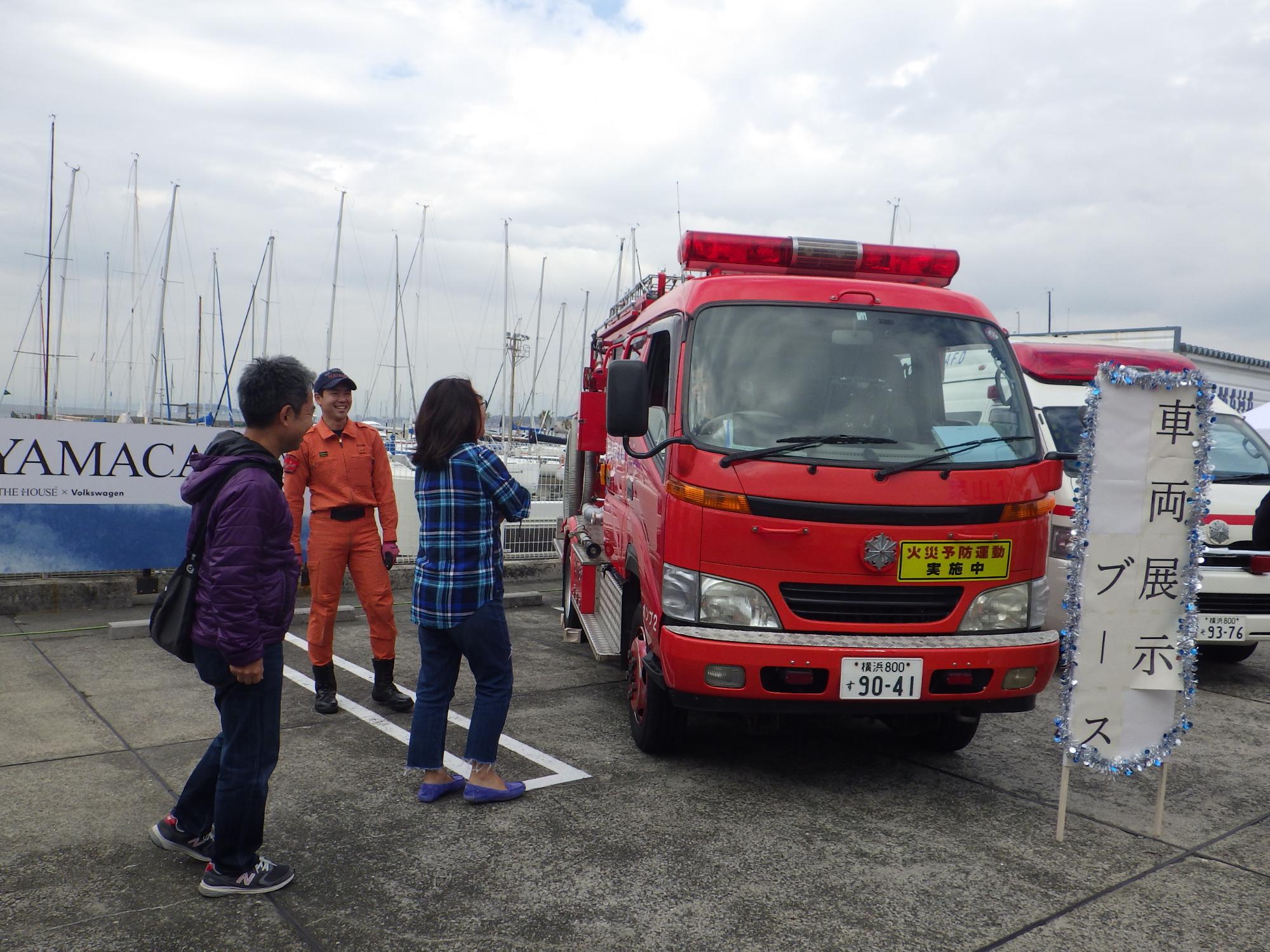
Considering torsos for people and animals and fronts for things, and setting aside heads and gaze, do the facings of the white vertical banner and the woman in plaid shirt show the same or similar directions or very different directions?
very different directions

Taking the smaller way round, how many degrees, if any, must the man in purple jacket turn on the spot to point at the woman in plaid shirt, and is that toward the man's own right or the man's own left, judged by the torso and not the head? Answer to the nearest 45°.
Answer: approximately 45° to the man's own left

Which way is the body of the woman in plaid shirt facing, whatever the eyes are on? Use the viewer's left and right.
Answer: facing away from the viewer and to the right of the viewer

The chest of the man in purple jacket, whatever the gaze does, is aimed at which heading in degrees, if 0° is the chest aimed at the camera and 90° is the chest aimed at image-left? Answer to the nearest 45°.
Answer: approximately 270°

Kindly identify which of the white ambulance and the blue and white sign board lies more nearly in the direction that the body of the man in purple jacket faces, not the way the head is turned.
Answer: the white ambulance

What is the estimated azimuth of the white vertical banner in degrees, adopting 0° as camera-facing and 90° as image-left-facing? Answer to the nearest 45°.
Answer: approximately 0°

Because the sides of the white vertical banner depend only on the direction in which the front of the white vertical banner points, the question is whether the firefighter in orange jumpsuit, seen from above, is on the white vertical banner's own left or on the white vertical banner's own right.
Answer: on the white vertical banner's own right

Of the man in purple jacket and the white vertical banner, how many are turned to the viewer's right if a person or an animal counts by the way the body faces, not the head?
1

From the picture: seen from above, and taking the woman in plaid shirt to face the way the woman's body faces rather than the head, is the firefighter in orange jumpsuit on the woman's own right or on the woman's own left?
on the woman's own left

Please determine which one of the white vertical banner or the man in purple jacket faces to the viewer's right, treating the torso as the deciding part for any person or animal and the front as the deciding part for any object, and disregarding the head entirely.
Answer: the man in purple jacket

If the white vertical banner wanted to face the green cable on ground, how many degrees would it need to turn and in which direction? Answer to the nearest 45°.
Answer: approximately 90° to its right
